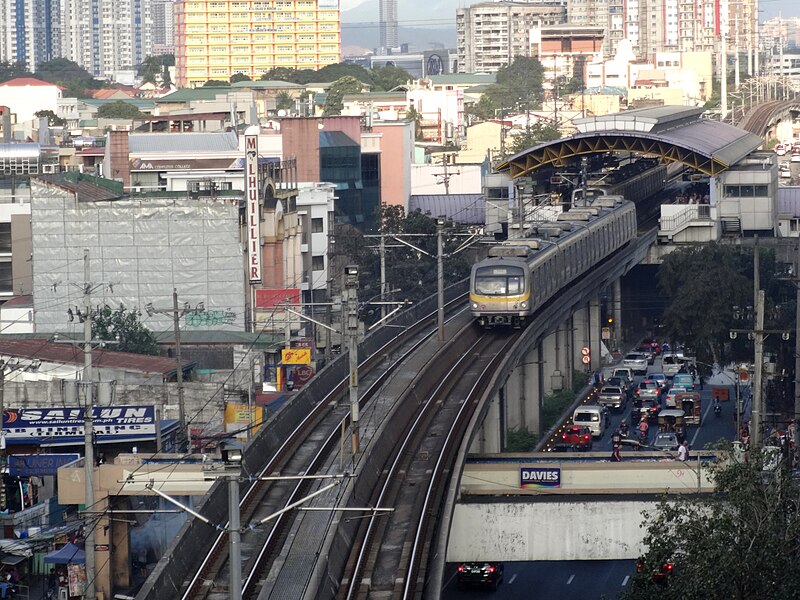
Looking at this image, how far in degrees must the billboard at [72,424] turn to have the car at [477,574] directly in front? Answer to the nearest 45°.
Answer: approximately 45° to its left

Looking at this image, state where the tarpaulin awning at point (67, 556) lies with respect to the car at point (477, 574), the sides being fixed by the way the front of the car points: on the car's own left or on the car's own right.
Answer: on the car's own left

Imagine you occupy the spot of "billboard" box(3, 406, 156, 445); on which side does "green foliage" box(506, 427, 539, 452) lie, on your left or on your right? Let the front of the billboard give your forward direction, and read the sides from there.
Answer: on your left

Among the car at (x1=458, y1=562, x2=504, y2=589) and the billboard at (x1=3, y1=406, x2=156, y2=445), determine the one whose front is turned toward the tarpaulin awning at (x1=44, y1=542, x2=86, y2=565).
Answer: the billboard

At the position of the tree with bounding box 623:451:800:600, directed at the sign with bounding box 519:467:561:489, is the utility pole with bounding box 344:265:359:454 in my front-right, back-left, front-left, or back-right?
front-left

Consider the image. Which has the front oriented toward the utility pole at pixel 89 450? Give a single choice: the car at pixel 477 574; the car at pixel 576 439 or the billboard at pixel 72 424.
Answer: the billboard

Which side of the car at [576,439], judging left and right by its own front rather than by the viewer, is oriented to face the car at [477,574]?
back

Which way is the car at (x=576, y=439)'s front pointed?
away from the camera

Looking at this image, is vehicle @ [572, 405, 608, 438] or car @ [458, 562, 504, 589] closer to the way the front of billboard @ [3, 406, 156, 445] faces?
the car

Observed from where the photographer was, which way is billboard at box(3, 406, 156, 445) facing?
facing the viewer

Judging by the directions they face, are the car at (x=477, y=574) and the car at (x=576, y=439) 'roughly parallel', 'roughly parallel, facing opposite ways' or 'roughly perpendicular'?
roughly parallel

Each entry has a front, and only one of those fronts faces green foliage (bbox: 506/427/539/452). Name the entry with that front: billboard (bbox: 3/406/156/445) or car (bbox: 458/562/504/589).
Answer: the car

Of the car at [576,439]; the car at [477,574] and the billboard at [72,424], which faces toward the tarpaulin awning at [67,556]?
the billboard

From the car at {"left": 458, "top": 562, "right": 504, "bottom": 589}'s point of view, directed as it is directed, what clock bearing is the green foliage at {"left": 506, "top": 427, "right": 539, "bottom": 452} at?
The green foliage is roughly at 12 o'clock from the car.

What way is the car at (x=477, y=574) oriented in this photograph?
away from the camera
